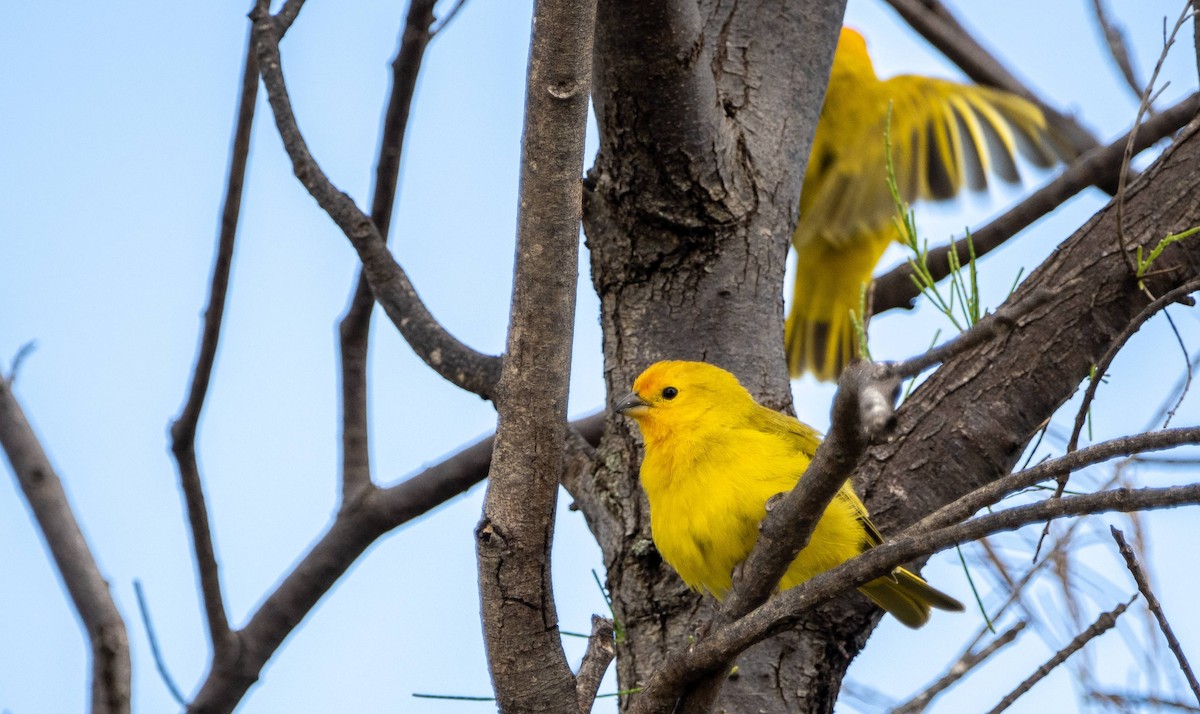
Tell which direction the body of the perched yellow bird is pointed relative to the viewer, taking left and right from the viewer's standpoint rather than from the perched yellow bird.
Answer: facing the viewer and to the left of the viewer
